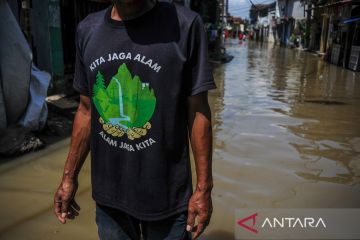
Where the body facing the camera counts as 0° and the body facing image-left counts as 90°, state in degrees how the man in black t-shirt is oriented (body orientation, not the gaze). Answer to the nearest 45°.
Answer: approximately 45°
